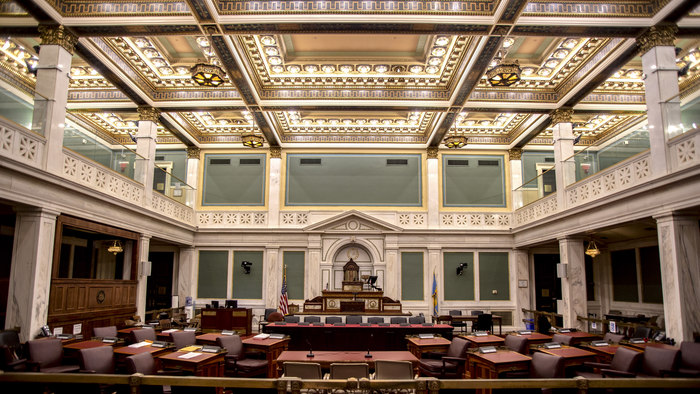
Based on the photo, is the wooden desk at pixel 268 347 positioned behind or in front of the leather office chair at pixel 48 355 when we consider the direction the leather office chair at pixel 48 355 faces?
in front

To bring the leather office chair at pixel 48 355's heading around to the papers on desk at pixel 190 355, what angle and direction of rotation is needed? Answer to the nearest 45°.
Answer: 0° — it already faces it

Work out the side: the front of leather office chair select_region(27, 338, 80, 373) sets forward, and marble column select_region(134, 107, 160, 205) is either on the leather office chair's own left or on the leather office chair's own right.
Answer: on the leather office chair's own left
